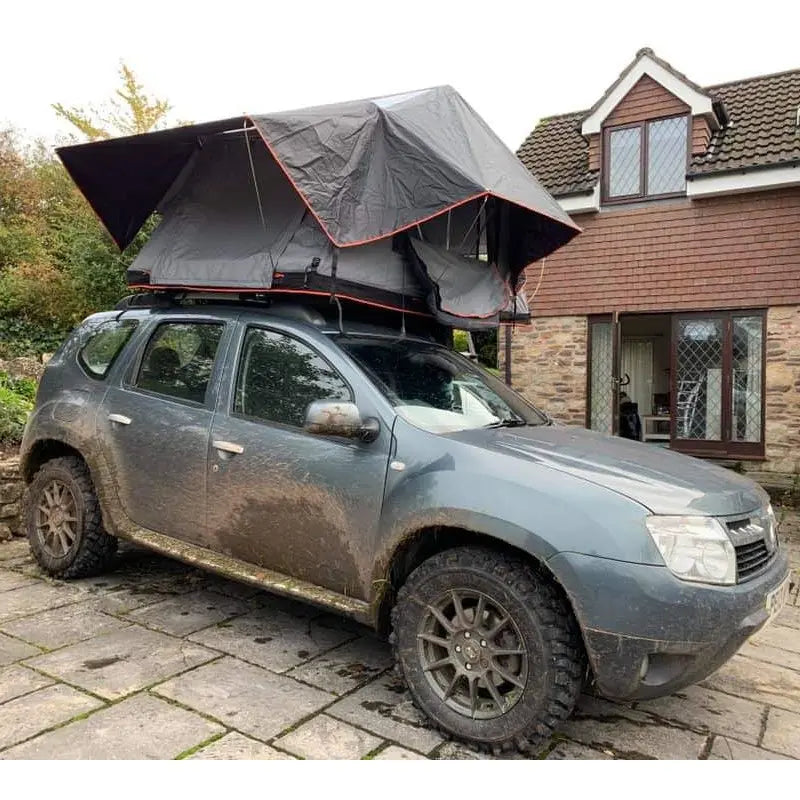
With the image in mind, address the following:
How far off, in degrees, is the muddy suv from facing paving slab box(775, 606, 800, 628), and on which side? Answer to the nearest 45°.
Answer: approximately 90° to its left

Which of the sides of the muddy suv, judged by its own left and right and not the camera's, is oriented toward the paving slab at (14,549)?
back

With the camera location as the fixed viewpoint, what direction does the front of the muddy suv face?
facing the viewer and to the right of the viewer

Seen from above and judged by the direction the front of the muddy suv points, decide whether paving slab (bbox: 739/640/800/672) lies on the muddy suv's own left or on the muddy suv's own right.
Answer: on the muddy suv's own left

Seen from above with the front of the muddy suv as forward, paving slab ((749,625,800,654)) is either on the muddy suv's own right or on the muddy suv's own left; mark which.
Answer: on the muddy suv's own left

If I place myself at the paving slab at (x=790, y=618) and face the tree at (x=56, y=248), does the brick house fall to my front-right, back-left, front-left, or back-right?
front-right

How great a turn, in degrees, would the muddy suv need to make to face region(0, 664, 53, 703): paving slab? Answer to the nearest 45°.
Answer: approximately 135° to its right

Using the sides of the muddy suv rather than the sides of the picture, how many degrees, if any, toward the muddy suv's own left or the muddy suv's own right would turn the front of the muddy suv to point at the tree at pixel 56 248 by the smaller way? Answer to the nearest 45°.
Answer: approximately 180°

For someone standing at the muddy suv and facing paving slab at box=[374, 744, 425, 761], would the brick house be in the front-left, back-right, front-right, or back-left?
back-left

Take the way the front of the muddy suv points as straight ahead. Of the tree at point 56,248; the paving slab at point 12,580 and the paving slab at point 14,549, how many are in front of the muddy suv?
0
